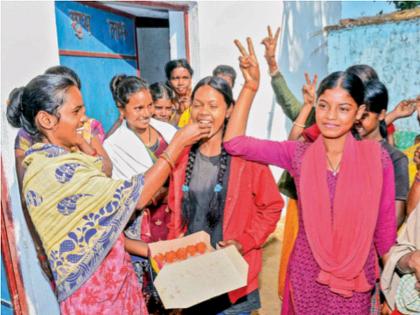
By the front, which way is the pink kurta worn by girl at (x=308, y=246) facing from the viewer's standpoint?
toward the camera

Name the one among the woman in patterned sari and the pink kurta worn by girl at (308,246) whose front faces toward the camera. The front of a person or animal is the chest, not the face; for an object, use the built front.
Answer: the pink kurta worn by girl

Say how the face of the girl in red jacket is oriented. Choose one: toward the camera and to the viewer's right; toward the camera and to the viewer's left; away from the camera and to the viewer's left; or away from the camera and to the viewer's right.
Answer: toward the camera and to the viewer's left

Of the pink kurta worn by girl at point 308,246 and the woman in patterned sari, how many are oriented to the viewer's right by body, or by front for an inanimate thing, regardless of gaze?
1

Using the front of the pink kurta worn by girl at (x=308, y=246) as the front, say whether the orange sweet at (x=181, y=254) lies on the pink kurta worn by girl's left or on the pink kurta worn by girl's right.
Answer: on the pink kurta worn by girl's right

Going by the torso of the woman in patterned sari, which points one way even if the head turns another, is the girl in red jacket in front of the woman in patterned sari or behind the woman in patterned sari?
in front

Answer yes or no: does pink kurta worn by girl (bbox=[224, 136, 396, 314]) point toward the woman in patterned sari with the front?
no

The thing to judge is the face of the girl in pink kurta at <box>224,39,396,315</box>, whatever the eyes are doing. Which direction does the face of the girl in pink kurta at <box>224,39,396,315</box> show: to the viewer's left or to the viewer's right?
to the viewer's left

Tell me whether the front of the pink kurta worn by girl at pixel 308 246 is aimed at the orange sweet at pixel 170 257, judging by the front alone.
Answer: no

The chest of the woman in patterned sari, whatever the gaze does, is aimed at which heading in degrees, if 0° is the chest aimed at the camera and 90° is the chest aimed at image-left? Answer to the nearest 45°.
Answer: approximately 270°
